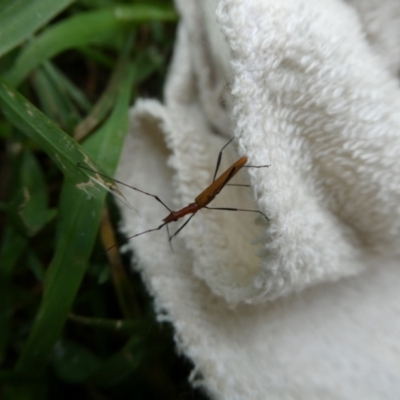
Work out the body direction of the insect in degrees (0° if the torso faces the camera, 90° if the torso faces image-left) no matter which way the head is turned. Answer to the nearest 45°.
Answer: approximately 45°

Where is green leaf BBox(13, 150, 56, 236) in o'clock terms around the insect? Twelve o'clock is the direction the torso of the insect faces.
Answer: The green leaf is roughly at 2 o'clock from the insect.
